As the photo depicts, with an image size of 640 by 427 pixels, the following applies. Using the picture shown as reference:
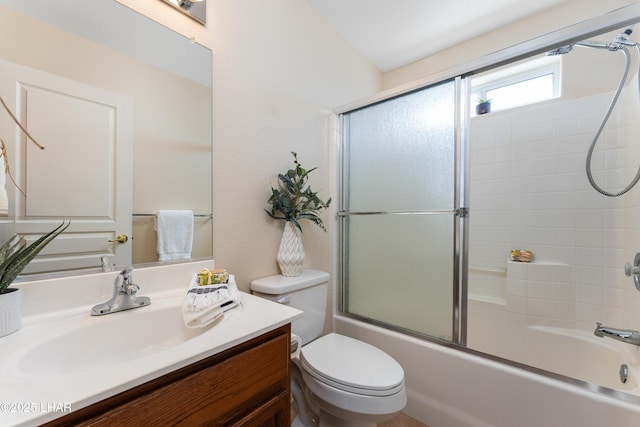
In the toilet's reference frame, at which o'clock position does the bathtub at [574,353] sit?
The bathtub is roughly at 10 o'clock from the toilet.

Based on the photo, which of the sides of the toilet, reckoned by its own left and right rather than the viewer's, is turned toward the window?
left

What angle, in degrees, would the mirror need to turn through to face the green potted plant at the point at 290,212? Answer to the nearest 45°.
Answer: approximately 45° to its left

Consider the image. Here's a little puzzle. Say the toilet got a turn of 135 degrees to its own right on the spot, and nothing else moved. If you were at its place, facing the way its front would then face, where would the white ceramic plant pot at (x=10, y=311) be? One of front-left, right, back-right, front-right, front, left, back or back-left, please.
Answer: front-left

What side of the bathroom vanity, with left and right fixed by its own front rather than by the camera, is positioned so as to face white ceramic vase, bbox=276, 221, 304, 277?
left

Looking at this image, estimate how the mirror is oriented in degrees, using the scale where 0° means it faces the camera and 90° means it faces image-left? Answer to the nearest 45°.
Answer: approximately 315°
